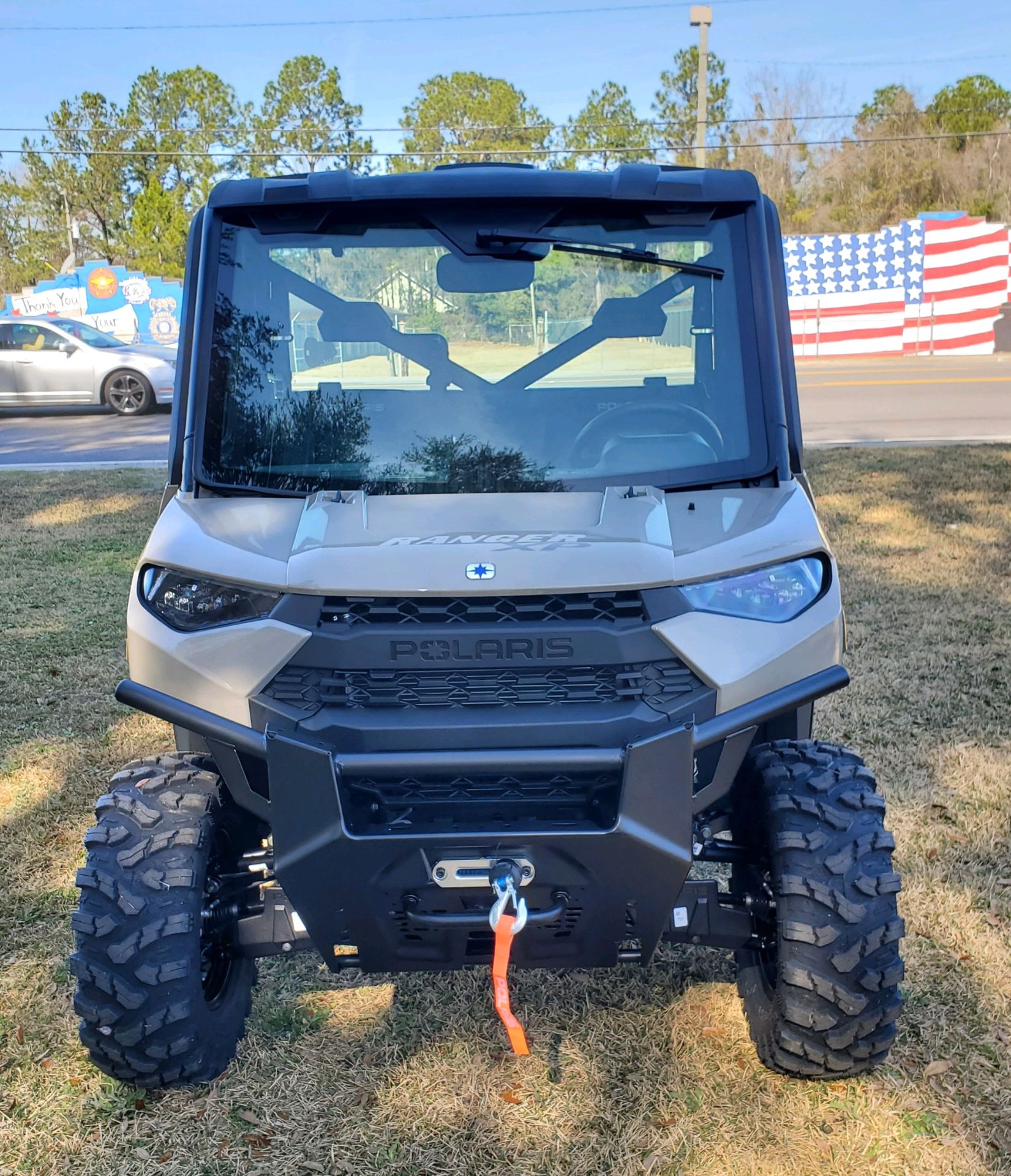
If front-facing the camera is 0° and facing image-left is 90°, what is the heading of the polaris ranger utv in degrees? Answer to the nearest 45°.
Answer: approximately 0°

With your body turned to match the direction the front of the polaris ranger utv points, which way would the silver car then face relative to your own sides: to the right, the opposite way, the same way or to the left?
to the left

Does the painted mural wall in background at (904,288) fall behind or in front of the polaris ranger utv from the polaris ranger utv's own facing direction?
behind

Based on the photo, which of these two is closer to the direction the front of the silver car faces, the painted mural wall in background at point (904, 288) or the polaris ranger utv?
the painted mural wall in background

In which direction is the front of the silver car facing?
to the viewer's right

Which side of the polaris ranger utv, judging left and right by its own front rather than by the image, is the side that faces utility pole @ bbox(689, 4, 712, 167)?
back

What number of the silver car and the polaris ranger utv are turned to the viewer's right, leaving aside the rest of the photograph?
1
